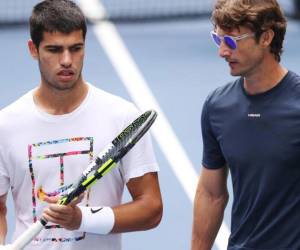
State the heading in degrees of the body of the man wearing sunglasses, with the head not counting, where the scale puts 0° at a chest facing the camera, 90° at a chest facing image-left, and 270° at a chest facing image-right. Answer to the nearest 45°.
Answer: approximately 45°

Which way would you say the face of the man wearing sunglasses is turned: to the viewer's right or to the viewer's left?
to the viewer's left

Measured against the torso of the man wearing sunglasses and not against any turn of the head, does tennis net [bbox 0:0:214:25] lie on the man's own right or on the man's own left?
on the man's own right
